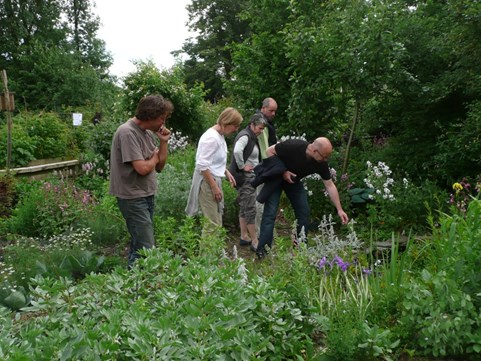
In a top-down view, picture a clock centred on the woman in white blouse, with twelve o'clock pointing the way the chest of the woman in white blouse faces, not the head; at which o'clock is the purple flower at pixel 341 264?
The purple flower is roughly at 2 o'clock from the woman in white blouse.

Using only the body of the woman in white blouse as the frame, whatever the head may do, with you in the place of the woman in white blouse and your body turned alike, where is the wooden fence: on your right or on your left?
on your left

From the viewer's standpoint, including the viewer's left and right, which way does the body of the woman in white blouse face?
facing to the right of the viewer

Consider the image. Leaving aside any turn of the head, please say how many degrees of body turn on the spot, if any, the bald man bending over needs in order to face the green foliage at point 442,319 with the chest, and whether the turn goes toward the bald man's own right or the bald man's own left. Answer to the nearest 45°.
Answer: approximately 45° to the bald man's own right

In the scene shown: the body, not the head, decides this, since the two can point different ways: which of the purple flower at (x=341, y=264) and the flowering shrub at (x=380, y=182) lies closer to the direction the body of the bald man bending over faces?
the purple flower

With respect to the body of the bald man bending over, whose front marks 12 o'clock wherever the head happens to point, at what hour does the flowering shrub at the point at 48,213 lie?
The flowering shrub is roughly at 5 o'clock from the bald man bending over.

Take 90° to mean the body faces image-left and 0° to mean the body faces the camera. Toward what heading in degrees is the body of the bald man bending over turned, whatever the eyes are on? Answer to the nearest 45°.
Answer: approximately 315°

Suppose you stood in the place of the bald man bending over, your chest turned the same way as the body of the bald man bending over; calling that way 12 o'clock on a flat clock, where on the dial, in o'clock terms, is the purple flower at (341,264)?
The purple flower is roughly at 1 o'clock from the bald man bending over.

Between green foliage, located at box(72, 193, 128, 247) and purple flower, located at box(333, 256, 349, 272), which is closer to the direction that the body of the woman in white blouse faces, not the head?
the purple flower
